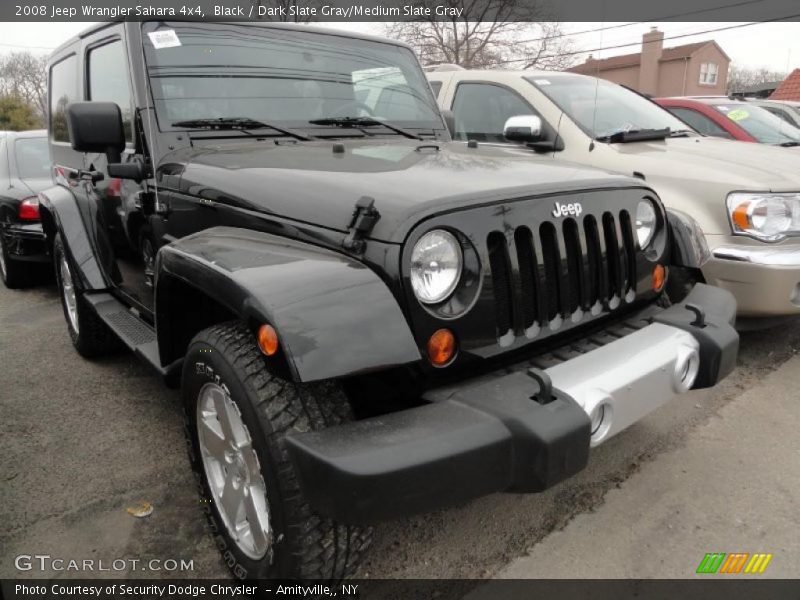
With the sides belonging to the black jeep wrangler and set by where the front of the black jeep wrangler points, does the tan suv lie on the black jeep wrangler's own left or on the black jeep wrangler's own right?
on the black jeep wrangler's own left

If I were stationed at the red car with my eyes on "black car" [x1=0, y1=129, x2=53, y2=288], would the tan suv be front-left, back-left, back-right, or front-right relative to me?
front-left

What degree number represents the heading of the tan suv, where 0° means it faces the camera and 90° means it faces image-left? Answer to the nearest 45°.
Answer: approximately 315°

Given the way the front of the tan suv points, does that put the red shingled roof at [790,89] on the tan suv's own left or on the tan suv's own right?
on the tan suv's own left

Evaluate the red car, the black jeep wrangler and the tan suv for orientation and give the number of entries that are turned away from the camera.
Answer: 0

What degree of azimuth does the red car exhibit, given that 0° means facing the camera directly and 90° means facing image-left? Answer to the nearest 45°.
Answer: approximately 315°

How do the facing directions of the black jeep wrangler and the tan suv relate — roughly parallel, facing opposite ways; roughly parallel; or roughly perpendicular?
roughly parallel

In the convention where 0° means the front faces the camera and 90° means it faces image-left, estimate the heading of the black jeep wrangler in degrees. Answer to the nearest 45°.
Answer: approximately 315°

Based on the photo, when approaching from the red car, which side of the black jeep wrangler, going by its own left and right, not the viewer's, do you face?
left

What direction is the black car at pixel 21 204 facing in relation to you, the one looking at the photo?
facing away from the viewer and to the left of the viewer

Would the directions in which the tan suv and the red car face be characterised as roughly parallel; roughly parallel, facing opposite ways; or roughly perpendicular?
roughly parallel

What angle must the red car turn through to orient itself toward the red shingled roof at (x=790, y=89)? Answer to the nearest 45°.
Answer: approximately 135° to its left

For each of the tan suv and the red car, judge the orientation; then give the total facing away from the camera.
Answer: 0
